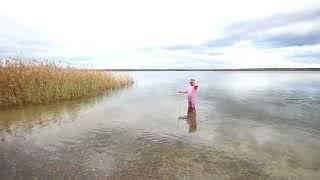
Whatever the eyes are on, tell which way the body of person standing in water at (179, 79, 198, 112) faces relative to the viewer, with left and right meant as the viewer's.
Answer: facing the viewer and to the left of the viewer
